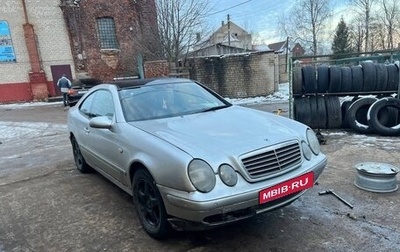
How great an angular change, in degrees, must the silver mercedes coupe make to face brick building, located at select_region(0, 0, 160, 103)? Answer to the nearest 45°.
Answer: approximately 180°

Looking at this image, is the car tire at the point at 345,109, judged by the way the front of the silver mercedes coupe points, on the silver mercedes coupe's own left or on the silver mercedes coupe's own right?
on the silver mercedes coupe's own left

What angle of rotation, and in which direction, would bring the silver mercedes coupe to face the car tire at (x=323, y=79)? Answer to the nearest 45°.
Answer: approximately 90° to its left

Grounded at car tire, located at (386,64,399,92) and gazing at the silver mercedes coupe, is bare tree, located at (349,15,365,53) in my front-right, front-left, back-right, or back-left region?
back-right

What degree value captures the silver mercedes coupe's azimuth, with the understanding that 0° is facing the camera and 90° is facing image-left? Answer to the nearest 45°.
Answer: approximately 315°

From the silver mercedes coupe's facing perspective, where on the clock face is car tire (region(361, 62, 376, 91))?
The car tire is roughly at 9 o'clock from the silver mercedes coupe.

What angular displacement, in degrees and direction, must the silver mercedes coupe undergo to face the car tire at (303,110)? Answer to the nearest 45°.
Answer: approximately 90° to its left

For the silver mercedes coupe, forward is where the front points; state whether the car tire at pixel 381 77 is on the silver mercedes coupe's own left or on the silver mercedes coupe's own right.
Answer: on the silver mercedes coupe's own left

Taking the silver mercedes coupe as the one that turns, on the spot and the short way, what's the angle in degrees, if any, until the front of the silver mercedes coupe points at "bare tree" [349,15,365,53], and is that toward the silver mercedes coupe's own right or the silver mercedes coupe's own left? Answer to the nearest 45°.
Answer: approximately 90° to the silver mercedes coupe's own left

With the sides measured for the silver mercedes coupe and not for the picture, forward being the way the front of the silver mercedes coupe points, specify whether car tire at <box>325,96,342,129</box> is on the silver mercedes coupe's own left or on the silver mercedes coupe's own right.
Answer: on the silver mercedes coupe's own left

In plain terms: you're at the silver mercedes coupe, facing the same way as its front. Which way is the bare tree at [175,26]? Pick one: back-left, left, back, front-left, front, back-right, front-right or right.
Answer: back-left

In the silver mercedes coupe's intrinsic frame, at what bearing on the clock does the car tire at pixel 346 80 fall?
The car tire is roughly at 9 o'clock from the silver mercedes coupe.
